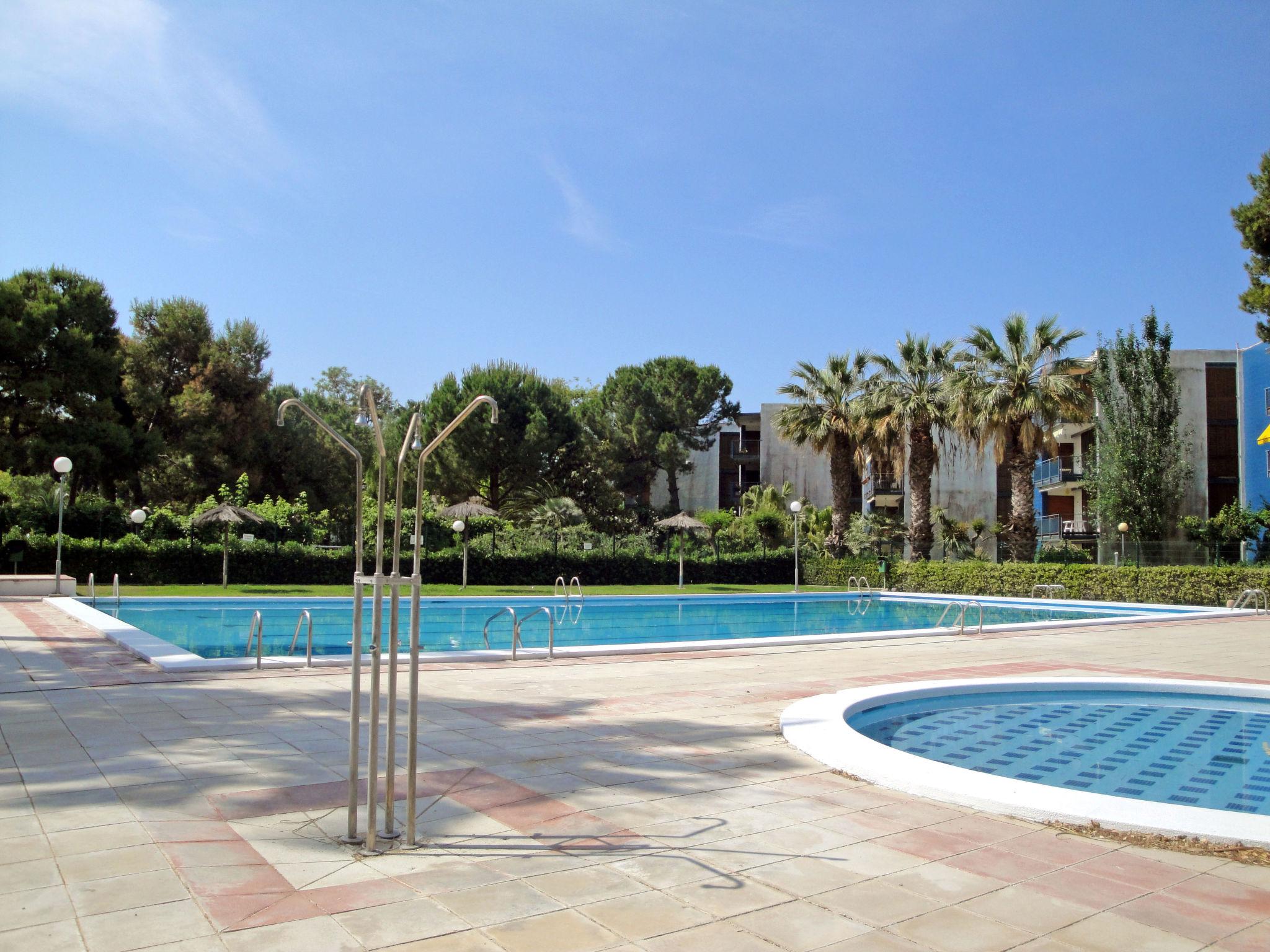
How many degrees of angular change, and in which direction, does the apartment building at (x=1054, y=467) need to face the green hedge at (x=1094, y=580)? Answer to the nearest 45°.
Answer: approximately 45° to its left

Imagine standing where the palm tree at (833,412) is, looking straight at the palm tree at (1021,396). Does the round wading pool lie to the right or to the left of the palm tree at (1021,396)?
right

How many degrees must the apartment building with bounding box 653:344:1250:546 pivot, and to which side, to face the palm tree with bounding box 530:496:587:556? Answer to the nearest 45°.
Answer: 0° — it already faces it

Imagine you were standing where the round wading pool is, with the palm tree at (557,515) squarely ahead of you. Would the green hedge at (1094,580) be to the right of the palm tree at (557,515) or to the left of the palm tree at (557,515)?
right

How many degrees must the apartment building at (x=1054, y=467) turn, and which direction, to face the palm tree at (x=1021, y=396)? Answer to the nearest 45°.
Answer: approximately 45° to its left

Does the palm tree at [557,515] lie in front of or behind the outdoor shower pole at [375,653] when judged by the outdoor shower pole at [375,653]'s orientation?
behind

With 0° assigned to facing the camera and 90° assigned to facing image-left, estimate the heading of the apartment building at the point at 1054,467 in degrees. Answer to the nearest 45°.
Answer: approximately 45°

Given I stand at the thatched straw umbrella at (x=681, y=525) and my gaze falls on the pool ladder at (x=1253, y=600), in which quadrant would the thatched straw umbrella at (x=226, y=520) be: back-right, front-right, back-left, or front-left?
back-right
